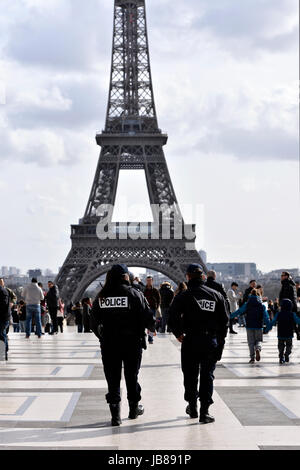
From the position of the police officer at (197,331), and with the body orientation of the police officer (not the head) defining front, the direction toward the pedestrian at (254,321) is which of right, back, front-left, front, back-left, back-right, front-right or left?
front

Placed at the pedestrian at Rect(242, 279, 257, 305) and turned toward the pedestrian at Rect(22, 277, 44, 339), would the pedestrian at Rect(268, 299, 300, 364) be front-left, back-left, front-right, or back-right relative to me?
back-left

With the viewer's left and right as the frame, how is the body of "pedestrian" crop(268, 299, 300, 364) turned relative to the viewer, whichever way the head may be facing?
facing away from the viewer

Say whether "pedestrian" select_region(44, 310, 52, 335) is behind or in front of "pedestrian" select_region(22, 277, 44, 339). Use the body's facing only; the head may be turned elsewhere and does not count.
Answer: in front

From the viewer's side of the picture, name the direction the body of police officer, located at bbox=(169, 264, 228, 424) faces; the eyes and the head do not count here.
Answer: away from the camera

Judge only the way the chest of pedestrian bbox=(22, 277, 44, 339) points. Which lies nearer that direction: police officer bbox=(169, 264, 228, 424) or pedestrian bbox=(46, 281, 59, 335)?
the pedestrian

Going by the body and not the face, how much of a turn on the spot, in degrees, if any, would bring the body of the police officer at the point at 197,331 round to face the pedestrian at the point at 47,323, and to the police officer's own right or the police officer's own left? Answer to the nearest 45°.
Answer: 0° — they already face them

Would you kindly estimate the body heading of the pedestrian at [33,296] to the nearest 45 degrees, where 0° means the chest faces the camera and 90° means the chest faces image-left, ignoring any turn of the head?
approximately 180°

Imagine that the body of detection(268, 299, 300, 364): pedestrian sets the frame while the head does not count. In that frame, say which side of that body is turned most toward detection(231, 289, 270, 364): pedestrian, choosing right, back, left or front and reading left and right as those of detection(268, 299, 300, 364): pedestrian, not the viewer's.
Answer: left

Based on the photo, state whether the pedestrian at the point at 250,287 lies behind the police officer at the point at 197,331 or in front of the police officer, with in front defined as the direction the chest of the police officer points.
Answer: in front
